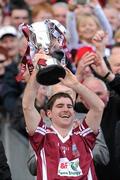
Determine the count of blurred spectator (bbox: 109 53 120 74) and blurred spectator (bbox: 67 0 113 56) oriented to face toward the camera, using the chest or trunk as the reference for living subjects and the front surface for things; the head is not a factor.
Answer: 2

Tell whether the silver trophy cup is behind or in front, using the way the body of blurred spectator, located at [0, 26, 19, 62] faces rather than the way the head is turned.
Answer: in front

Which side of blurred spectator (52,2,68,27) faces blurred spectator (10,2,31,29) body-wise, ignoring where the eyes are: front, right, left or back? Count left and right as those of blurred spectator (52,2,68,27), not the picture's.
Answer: right

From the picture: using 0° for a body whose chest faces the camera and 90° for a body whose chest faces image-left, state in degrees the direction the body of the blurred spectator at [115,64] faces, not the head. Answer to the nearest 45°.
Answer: approximately 0°

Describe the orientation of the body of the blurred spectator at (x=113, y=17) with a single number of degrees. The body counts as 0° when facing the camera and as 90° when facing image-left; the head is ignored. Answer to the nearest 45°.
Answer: approximately 0°
